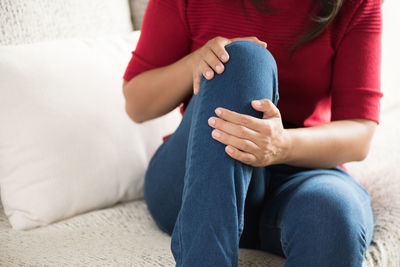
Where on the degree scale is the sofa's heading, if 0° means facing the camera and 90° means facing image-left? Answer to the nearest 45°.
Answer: approximately 0°

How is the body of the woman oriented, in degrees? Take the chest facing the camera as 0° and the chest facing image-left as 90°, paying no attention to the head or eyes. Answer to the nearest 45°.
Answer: approximately 0°
